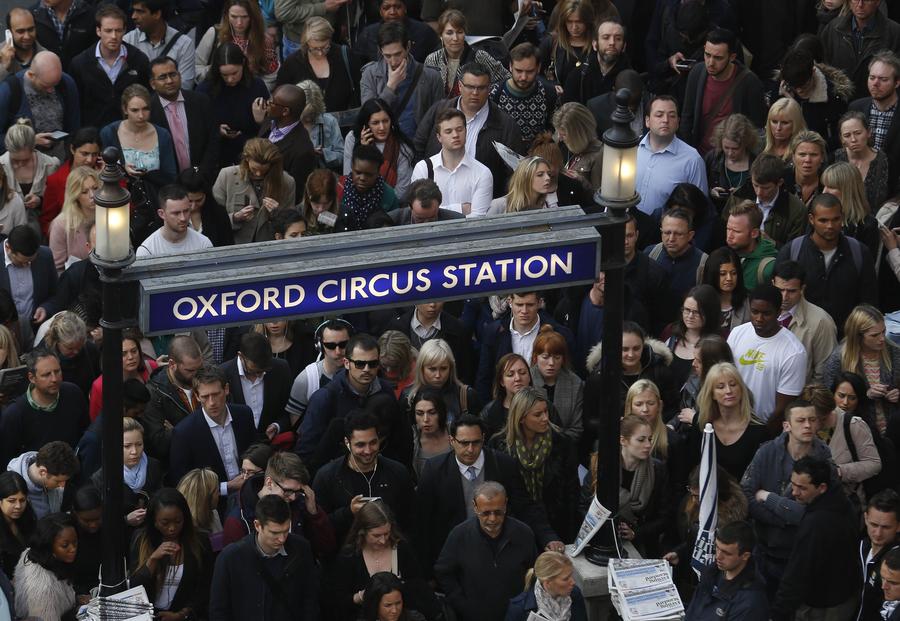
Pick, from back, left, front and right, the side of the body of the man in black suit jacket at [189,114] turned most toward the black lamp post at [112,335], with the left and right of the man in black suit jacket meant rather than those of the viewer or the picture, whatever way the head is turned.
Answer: front

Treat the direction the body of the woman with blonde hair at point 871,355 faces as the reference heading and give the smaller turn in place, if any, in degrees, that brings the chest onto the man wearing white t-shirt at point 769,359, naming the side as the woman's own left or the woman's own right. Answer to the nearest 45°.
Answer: approximately 135° to the woman's own right

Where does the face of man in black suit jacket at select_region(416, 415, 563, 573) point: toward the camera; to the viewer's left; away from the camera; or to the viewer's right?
toward the camera

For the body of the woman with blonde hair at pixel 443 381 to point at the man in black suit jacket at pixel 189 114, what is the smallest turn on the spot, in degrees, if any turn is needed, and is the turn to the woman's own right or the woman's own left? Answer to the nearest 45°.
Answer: approximately 135° to the woman's own right

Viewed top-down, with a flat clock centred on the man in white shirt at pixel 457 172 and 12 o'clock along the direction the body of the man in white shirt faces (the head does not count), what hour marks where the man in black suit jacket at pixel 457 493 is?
The man in black suit jacket is roughly at 12 o'clock from the man in white shirt.

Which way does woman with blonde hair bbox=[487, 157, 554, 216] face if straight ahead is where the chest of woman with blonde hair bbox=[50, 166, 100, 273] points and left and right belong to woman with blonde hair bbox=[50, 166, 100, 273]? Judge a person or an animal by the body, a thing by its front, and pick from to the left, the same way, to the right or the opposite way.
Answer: the same way

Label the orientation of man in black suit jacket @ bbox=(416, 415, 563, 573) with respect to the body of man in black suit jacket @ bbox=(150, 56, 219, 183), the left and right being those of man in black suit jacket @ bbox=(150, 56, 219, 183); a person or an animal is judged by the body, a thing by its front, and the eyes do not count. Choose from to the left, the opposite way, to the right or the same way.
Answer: the same way

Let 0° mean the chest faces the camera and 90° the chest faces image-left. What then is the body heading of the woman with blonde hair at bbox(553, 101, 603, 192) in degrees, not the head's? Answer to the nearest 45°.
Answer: approximately 45°

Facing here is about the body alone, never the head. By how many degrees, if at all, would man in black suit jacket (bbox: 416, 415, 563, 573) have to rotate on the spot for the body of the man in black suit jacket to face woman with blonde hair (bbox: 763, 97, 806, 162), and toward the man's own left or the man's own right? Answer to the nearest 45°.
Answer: approximately 135° to the man's own left

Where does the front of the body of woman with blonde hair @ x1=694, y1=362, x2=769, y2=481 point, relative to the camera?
toward the camera

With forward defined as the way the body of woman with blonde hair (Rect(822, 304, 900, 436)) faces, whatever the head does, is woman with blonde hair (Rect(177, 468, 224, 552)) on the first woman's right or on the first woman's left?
on the first woman's right

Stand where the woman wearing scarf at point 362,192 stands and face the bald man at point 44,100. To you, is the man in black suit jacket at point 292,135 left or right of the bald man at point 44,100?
right

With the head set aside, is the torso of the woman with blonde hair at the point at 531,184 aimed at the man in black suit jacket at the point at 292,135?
no

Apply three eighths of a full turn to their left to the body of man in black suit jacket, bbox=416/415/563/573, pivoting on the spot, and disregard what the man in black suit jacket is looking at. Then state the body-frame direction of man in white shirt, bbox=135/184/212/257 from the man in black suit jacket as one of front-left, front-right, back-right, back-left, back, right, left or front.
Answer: left

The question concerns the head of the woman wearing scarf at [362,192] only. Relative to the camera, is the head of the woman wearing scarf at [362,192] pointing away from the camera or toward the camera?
toward the camera

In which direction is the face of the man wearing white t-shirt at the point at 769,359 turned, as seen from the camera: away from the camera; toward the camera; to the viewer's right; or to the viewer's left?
toward the camera

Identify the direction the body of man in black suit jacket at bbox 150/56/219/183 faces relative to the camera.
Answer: toward the camera

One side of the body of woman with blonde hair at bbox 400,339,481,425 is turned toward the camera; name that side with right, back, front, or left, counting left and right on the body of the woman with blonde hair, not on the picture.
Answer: front
